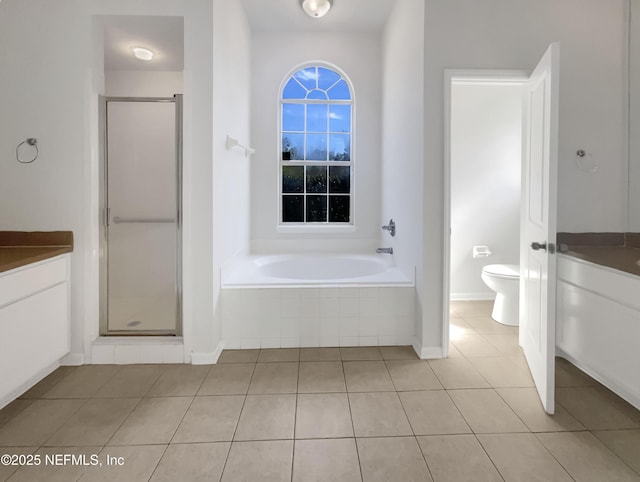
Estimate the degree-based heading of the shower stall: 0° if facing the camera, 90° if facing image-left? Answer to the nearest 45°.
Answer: approximately 0°

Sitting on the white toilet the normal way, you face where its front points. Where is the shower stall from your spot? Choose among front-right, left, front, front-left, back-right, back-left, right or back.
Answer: front-left

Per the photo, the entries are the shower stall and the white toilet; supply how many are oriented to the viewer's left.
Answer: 1

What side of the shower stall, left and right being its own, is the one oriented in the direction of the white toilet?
left

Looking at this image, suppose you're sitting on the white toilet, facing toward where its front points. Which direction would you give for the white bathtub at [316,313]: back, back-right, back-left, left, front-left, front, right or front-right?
front-left

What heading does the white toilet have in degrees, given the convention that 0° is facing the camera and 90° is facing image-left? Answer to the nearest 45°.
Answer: approximately 90°

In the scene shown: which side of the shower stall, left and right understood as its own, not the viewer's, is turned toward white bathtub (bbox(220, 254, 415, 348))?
left

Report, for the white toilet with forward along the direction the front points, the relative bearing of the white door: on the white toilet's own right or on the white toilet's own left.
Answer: on the white toilet's own left
